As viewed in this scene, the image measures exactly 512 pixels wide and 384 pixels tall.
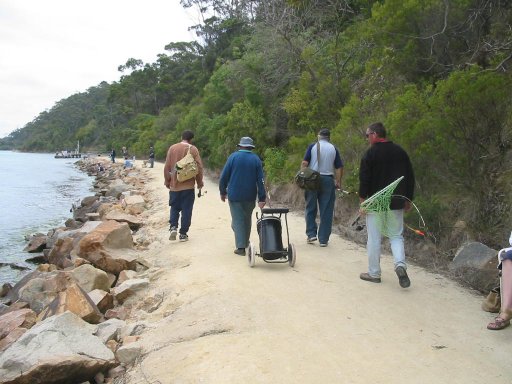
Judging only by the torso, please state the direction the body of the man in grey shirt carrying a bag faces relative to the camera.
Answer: away from the camera

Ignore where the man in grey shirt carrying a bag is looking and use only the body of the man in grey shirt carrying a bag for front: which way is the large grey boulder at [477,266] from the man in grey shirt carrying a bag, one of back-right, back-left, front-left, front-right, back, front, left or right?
back-right

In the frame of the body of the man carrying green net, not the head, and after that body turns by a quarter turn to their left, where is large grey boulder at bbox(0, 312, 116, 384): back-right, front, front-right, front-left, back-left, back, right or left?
front

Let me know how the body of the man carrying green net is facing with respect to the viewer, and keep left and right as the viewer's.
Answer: facing away from the viewer and to the left of the viewer

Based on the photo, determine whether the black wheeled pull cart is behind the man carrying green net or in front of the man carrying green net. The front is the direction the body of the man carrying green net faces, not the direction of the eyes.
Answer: in front

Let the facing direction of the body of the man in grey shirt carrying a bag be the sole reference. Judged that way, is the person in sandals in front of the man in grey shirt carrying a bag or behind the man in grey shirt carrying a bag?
behind

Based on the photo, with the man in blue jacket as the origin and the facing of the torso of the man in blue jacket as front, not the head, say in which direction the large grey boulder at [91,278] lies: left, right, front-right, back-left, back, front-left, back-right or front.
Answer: left

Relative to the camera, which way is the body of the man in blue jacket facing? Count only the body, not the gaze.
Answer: away from the camera

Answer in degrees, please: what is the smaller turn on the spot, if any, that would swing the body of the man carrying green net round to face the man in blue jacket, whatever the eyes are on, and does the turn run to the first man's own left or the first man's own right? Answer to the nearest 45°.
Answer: approximately 45° to the first man's own left

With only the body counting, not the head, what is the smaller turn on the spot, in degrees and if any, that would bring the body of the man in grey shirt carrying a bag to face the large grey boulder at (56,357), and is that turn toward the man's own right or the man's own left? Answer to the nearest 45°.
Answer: approximately 135° to the man's own left

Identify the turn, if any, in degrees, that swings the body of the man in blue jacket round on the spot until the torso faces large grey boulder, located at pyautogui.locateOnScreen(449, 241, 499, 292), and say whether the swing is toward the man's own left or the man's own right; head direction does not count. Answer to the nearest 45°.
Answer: approximately 90° to the man's own right

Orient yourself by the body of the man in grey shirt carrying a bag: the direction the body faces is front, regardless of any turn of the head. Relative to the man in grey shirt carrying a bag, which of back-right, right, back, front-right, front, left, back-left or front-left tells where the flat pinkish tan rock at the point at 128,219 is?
front-left

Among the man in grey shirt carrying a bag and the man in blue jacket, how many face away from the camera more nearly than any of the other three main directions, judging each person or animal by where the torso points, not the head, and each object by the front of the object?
2
